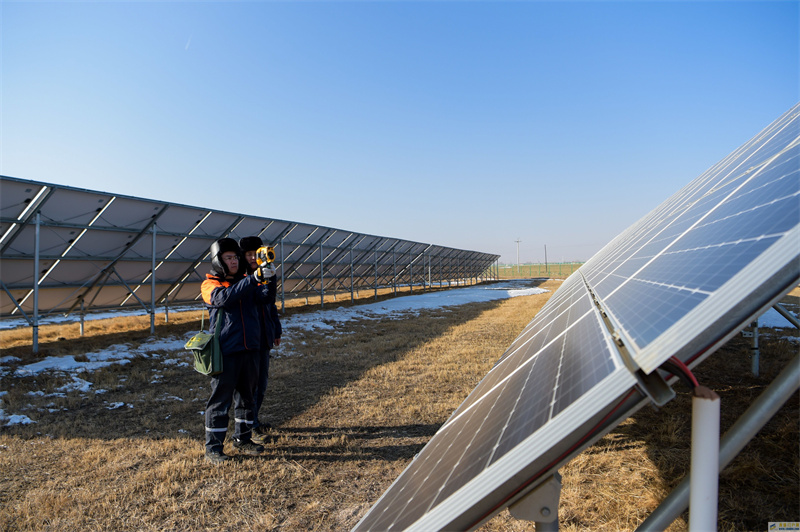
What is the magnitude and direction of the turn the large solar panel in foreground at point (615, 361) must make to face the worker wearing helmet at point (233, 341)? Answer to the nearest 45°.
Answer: approximately 45° to its right

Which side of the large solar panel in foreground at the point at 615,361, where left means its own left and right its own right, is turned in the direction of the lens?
left
